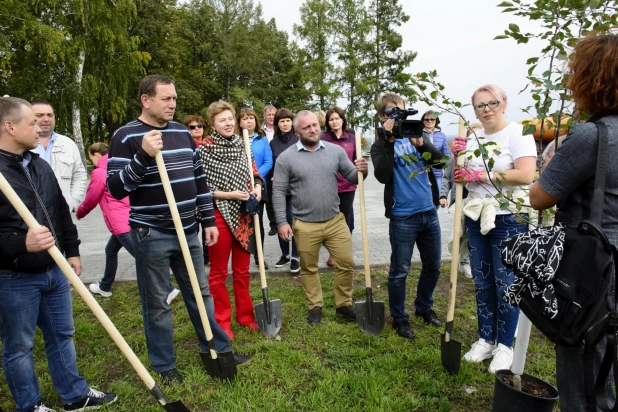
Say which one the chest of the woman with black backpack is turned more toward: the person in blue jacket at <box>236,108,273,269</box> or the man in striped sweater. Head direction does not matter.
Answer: the person in blue jacket

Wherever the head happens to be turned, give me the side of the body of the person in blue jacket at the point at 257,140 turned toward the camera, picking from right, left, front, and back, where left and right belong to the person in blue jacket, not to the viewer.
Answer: front

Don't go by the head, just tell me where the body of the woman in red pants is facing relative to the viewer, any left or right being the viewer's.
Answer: facing the viewer and to the right of the viewer

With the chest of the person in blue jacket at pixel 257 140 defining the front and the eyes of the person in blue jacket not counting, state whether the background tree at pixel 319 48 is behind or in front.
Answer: behind

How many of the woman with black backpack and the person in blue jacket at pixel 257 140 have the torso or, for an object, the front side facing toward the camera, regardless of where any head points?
1

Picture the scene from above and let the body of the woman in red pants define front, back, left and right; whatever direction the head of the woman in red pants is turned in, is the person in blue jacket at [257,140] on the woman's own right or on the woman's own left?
on the woman's own left

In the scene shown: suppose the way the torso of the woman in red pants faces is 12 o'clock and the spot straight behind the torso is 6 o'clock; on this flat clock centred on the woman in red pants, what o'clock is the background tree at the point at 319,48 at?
The background tree is roughly at 8 o'clock from the woman in red pants.

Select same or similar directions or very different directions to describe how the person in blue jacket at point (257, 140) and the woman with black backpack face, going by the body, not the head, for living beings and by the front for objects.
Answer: very different directions
